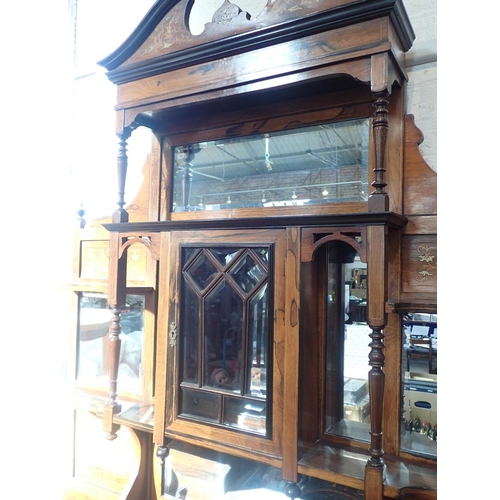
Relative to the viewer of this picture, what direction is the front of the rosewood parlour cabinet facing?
facing the viewer and to the left of the viewer
